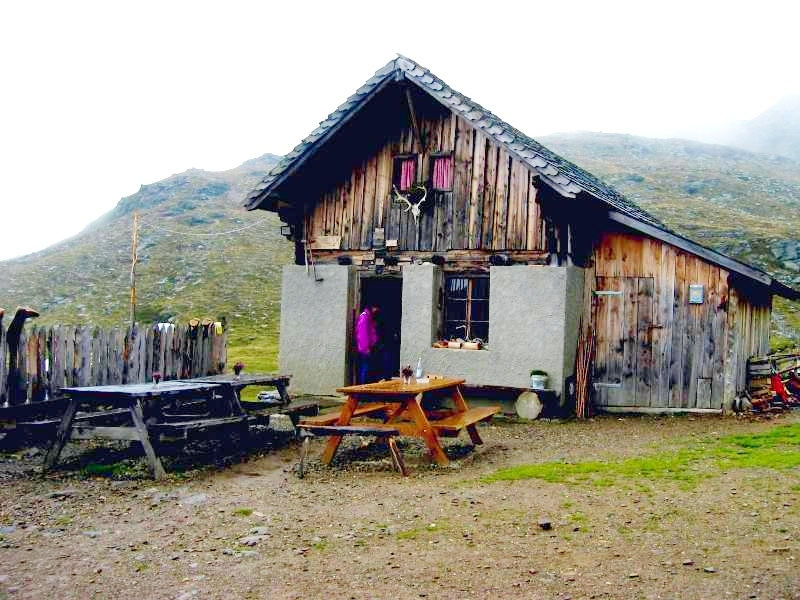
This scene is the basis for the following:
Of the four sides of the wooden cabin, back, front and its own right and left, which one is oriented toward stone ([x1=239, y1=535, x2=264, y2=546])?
front

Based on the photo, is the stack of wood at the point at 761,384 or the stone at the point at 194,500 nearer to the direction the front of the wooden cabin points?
the stone

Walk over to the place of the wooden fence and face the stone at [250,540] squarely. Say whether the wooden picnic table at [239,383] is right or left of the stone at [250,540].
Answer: left

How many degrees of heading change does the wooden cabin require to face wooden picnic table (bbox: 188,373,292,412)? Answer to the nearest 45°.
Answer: approximately 45° to its right

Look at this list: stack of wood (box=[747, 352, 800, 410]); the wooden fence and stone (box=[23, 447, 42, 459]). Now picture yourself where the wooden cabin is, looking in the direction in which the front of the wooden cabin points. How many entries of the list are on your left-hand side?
1

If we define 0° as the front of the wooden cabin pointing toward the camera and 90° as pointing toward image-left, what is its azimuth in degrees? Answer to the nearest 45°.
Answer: approximately 0°

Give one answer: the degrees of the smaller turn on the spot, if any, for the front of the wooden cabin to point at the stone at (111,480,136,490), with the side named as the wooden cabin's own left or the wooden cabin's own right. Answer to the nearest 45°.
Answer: approximately 45° to the wooden cabin's own right

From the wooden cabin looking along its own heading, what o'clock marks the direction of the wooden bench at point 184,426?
The wooden bench is roughly at 1 o'clock from the wooden cabin.

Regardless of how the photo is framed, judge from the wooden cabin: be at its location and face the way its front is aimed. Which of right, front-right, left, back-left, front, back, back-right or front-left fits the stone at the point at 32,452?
front-right

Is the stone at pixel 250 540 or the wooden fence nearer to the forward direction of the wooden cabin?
the stone

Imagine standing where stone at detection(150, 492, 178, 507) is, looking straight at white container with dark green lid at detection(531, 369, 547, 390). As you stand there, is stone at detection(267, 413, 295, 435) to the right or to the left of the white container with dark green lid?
left

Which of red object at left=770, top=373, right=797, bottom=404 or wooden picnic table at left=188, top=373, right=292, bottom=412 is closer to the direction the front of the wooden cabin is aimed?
the wooden picnic table

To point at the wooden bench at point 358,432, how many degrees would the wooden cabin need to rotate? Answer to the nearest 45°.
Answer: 0° — it already faces it

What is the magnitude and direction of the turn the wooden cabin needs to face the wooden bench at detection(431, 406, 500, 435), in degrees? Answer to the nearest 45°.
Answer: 0° — it already faces it
